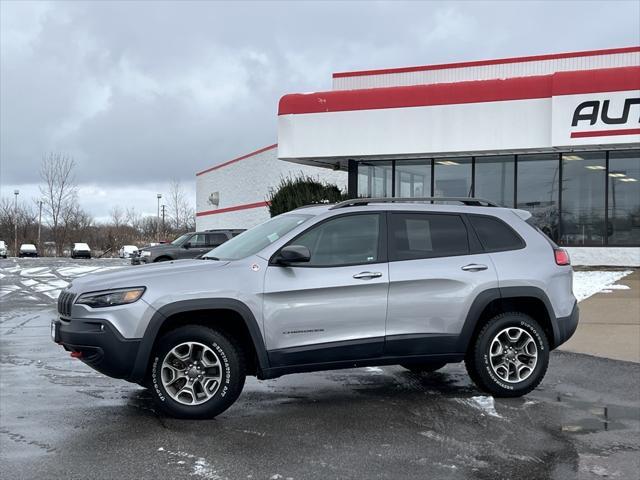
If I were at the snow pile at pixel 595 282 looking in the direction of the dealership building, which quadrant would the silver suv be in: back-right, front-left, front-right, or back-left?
back-left

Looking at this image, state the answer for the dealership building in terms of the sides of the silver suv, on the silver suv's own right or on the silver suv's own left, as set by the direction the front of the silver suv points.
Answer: on the silver suv's own right

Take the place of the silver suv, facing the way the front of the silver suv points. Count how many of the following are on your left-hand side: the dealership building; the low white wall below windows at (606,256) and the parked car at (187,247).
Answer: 0

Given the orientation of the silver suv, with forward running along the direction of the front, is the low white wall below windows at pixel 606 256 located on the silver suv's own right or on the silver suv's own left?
on the silver suv's own right

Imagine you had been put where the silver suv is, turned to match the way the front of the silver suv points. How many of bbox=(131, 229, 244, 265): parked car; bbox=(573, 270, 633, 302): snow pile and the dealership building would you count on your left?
0

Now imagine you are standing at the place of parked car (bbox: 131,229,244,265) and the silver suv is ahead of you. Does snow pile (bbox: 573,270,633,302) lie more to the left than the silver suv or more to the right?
left

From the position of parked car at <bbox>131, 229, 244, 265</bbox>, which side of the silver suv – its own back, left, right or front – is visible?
right

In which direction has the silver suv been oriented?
to the viewer's left

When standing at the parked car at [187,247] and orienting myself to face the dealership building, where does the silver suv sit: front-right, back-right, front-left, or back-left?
front-right

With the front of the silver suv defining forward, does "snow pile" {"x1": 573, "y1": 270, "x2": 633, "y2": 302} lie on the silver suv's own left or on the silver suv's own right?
on the silver suv's own right

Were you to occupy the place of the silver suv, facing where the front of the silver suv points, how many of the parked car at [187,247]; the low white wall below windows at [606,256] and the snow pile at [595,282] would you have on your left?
0
